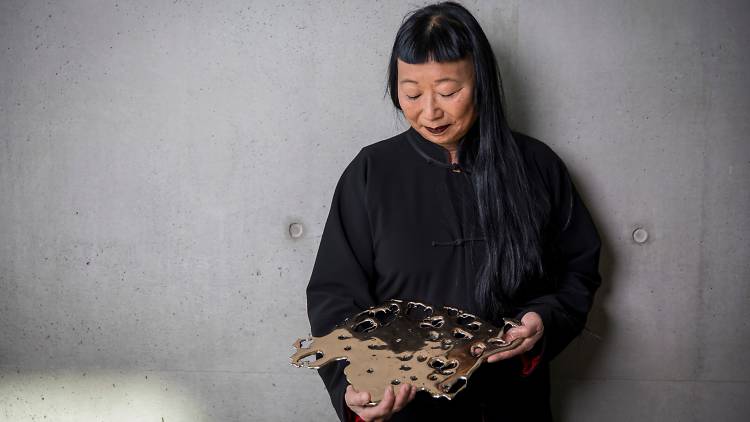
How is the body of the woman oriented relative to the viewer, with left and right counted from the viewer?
facing the viewer
